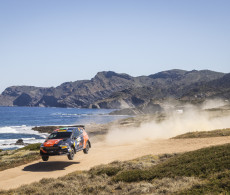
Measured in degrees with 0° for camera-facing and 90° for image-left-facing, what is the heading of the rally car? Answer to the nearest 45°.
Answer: approximately 45°
